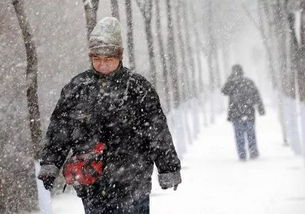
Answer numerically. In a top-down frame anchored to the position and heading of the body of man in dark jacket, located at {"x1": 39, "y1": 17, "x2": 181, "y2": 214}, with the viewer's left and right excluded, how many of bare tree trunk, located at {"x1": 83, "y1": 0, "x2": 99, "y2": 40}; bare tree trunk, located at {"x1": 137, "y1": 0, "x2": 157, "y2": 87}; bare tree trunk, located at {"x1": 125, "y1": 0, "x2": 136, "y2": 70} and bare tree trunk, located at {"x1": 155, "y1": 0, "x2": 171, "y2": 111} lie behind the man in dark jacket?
4

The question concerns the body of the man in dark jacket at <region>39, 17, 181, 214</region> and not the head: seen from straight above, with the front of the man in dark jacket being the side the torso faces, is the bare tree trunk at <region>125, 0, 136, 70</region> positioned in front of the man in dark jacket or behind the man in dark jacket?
behind

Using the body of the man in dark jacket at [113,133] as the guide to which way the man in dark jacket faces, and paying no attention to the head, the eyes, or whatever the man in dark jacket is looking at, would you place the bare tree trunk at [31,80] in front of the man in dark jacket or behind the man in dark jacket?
behind

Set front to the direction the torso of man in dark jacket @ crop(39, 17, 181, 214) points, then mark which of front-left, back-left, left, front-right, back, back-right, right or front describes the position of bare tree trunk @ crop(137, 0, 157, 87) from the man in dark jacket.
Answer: back

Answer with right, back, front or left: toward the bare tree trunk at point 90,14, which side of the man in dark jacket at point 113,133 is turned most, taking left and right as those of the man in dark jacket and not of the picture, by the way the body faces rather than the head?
back

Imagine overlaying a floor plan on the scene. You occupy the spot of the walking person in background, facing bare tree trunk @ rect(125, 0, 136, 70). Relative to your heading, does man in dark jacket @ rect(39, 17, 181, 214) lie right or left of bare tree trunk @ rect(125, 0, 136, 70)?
left

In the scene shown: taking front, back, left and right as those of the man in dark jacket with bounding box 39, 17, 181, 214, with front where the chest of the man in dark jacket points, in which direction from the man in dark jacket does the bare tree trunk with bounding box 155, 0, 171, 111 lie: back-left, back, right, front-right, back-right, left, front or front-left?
back

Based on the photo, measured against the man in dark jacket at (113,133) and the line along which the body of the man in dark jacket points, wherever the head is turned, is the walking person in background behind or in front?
behind

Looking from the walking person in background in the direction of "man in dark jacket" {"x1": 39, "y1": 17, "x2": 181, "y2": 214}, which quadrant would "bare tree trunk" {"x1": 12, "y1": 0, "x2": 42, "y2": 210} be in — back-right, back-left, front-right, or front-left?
front-right

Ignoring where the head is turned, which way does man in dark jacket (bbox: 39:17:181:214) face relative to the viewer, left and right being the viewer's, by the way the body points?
facing the viewer

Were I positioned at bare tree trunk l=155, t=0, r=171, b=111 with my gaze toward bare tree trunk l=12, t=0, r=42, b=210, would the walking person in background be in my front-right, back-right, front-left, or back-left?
front-left
